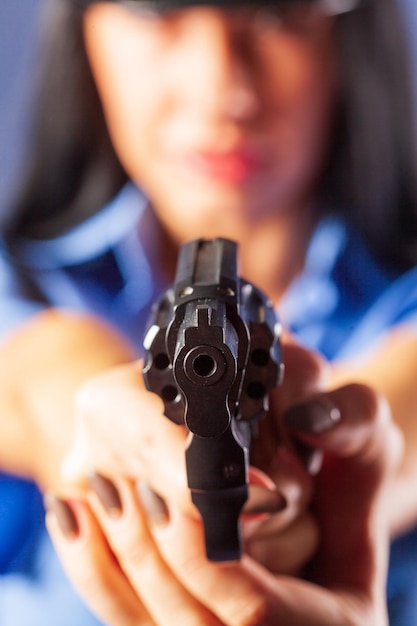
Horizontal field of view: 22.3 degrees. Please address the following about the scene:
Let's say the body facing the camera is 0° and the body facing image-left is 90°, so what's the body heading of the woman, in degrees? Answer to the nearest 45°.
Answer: approximately 0°
